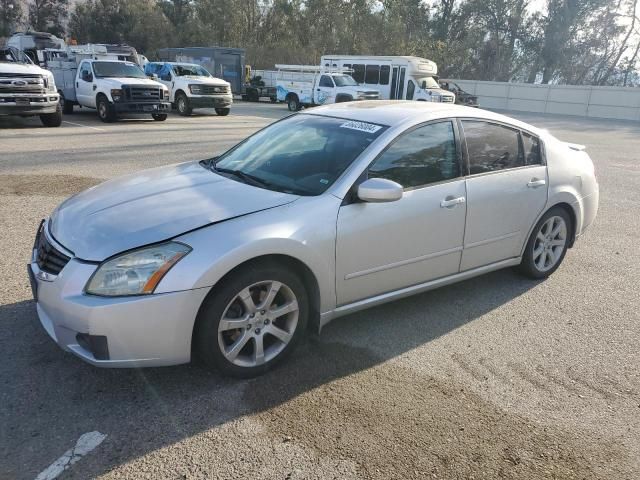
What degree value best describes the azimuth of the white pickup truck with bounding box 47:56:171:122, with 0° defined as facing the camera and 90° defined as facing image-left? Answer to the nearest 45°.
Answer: approximately 315°

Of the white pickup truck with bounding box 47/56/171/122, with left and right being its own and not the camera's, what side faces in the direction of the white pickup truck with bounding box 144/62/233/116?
left

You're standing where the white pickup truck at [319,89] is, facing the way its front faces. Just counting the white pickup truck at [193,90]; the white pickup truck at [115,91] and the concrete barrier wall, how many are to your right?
2

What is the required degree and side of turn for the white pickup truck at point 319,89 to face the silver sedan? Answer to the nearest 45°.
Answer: approximately 45° to its right

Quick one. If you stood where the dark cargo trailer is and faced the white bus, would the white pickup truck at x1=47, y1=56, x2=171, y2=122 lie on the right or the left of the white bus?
right

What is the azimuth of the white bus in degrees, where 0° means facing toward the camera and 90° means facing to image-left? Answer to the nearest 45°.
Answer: approximately 315°

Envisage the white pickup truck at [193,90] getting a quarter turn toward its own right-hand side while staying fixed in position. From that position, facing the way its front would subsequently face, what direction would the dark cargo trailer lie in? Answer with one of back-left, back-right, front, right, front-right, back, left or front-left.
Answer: back-right

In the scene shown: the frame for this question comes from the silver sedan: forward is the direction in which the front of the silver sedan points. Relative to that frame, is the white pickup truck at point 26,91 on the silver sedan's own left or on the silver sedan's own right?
on the silver sedan's own right

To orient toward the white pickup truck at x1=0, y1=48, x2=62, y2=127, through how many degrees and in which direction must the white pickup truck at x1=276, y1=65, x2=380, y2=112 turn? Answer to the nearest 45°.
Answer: approximately 90° to its right

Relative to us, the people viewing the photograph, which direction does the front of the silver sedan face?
facing the viewer and to the left of the viewer

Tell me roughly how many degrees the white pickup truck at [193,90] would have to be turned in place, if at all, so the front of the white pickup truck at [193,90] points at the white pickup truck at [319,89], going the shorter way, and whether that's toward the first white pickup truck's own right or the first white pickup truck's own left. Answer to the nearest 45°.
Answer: approximately 90° to the first white pickup truck's own left

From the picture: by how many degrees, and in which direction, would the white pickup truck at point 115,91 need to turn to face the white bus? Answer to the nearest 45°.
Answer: approximately 90° to its left

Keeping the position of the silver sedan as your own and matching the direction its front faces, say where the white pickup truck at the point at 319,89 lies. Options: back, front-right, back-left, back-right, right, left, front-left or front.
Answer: back-right

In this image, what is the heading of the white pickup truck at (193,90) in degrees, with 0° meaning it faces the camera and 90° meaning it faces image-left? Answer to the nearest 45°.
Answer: approximately 315°

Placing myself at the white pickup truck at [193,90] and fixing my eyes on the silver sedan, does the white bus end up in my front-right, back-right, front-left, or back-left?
back-left
